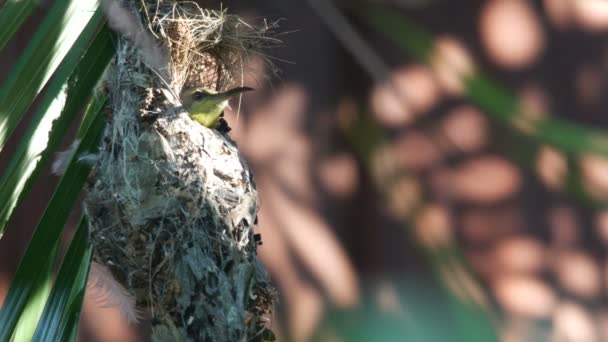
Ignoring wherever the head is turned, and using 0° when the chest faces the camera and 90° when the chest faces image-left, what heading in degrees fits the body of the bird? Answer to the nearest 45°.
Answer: approximately 270°

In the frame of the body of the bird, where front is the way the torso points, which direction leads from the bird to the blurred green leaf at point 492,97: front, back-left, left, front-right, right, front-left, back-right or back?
front-left
